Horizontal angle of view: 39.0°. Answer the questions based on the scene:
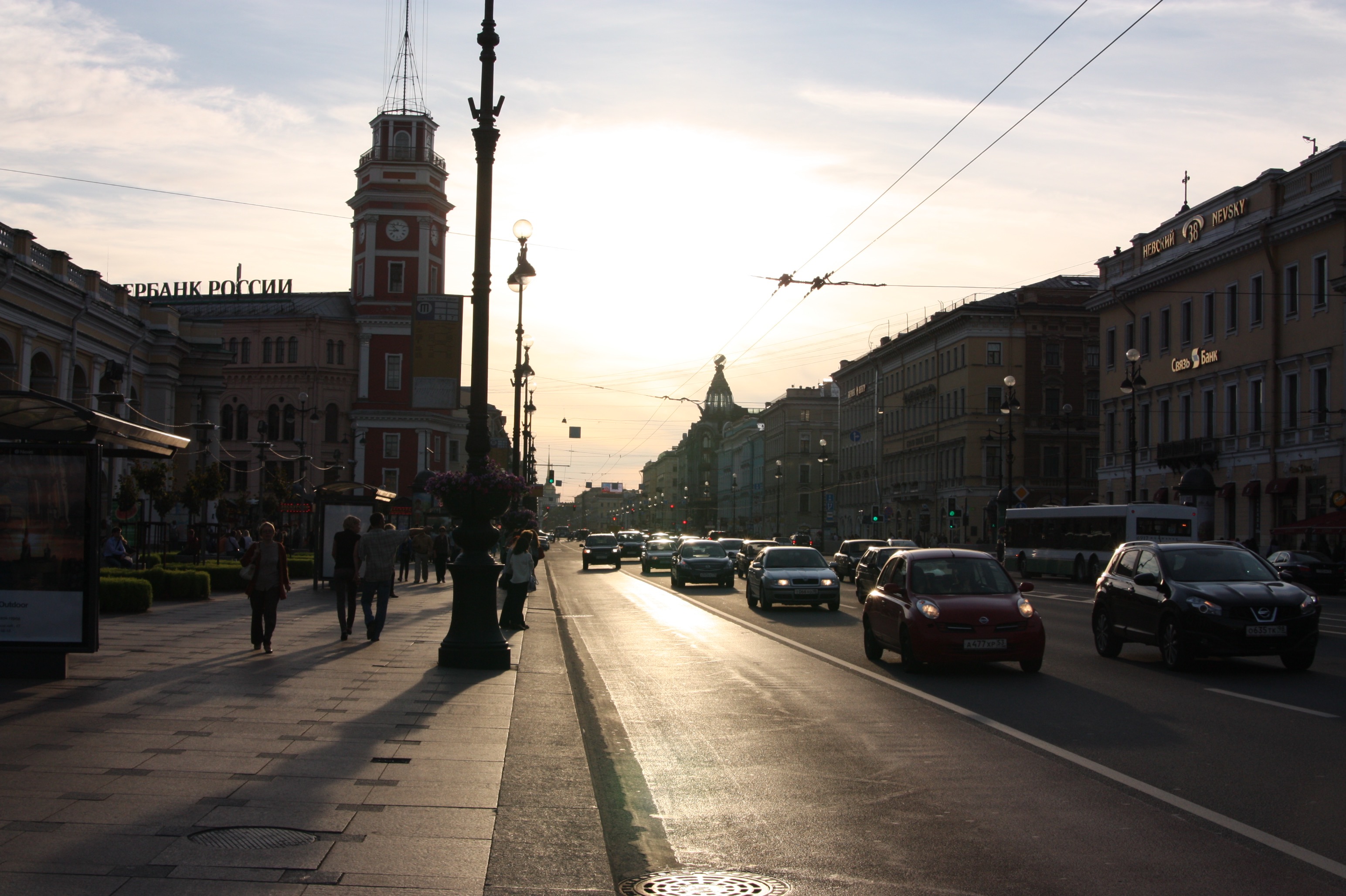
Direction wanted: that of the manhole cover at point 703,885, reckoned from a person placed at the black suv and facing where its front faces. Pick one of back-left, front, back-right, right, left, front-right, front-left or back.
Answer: front-right

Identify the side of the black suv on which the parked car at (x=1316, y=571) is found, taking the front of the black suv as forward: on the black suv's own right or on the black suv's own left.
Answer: on the black suv's own left

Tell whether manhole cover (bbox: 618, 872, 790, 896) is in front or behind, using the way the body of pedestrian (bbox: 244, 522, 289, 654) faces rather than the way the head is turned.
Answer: in front

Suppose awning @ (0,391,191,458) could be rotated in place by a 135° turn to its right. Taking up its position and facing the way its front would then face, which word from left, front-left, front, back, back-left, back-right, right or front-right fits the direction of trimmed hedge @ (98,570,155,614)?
back-right

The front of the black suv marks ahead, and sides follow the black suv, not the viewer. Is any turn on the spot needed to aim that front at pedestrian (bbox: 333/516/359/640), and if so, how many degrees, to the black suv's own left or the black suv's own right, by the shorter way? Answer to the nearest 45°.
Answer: approximately 135° to the black suv's own right

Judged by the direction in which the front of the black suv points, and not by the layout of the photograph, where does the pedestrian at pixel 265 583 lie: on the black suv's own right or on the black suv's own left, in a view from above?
on the black suv's own right

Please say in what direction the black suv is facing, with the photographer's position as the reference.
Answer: facing the viewer and to the right of the viewer

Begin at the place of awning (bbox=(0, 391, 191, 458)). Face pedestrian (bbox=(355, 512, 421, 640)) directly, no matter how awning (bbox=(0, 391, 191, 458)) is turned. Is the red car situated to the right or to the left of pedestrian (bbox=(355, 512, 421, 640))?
right

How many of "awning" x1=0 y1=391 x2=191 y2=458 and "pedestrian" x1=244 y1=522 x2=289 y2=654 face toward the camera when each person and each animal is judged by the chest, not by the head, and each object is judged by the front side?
1

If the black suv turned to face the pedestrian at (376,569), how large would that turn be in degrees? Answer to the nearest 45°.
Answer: approximately 135° to its right

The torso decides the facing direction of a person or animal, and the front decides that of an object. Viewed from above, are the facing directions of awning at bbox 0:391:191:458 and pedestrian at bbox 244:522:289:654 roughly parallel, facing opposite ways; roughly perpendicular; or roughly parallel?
roughly perpendicular

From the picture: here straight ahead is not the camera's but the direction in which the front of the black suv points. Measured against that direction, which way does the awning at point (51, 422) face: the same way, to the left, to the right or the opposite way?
to the left

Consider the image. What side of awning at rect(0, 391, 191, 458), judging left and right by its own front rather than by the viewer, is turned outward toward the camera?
right
